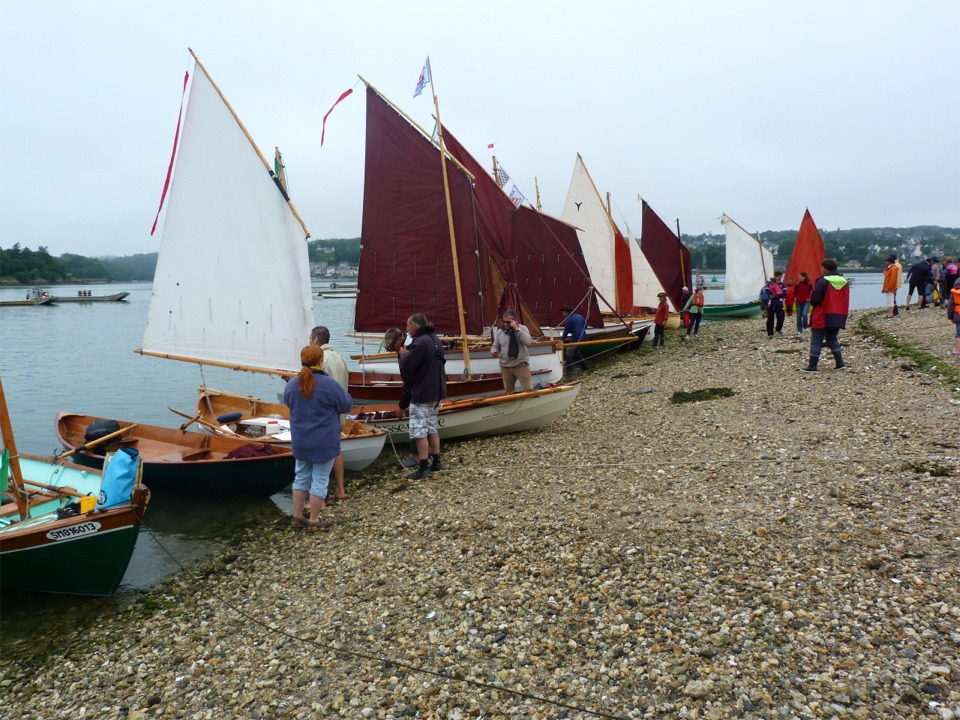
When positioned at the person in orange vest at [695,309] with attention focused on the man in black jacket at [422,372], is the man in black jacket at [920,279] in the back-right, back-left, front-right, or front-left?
back-left

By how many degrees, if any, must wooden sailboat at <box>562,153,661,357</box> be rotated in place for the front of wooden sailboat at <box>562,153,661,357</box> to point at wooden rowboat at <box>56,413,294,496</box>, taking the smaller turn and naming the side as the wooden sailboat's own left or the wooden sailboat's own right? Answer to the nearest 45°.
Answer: approximately 90° to the wooden sailboat's own right

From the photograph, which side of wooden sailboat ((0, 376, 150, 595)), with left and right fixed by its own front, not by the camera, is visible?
right

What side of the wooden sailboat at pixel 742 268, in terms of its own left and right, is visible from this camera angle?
right

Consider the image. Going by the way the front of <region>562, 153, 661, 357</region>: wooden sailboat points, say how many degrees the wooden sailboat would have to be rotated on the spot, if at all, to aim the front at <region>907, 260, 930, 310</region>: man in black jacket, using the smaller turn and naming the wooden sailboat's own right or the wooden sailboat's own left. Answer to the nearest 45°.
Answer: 0° — it already faces them

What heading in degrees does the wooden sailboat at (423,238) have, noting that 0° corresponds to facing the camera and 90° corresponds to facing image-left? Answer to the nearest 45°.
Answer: approximately 270°

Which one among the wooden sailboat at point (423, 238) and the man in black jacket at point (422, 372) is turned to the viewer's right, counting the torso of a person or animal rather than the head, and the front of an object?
the wooden sailboat

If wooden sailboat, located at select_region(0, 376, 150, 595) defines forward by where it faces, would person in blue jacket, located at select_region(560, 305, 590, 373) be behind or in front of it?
in front

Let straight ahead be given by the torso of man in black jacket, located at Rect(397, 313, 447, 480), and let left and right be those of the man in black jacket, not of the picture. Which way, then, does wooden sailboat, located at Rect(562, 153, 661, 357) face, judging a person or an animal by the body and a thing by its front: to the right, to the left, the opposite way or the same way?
the opposite way

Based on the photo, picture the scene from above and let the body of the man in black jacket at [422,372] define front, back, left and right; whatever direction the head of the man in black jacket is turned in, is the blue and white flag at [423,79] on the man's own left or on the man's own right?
on the man's own right

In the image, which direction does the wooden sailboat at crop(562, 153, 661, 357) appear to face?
to the viewer's right
